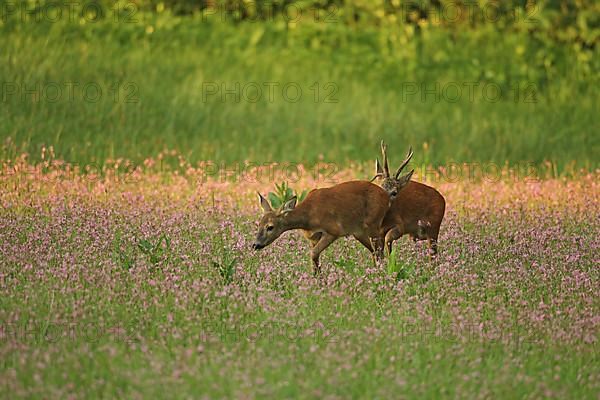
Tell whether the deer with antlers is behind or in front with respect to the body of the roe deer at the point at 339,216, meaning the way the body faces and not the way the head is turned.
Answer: behind

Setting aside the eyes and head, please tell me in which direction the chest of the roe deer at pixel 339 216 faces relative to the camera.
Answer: to the viewer's left
